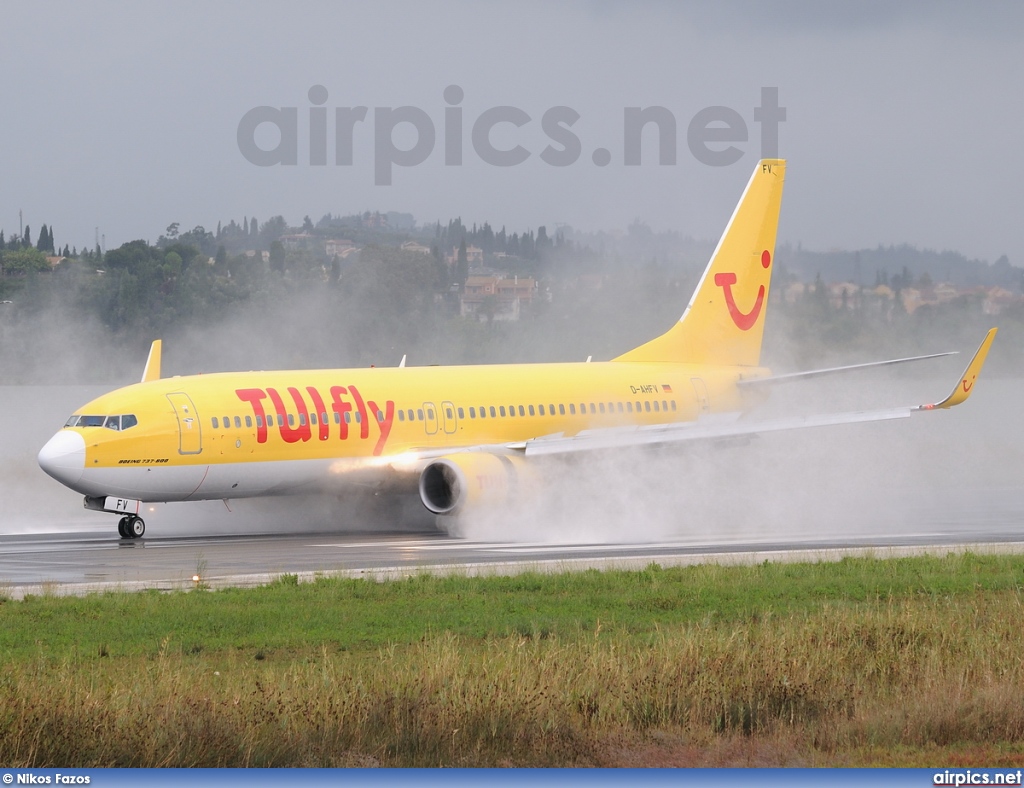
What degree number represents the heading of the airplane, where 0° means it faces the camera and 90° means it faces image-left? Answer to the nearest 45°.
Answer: approximately 45°
